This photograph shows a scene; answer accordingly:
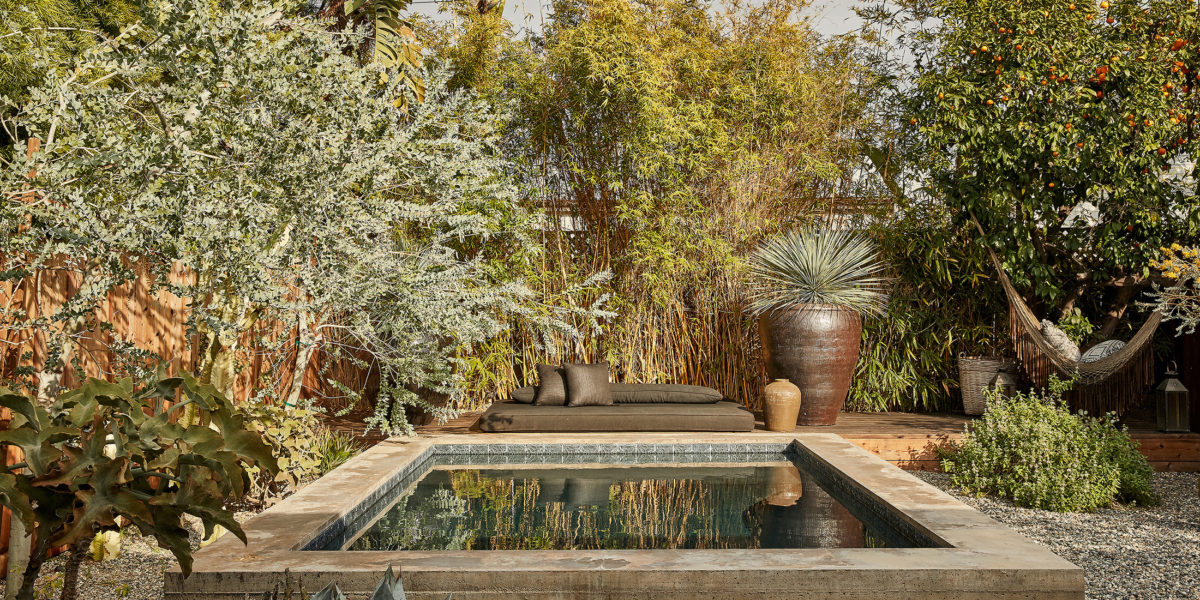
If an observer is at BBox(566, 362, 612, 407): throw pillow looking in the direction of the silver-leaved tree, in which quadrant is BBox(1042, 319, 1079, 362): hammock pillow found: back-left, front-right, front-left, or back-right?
back-left

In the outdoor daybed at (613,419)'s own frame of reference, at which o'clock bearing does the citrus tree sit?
The citrus tree is roughly at 9 o'clock from the outdoor daybed.

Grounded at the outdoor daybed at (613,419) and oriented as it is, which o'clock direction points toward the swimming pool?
The swimming pool is roughly at 12 o'clock from the outdoor daybed.

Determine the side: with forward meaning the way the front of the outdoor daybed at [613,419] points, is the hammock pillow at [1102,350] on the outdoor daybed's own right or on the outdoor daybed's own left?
on the outdoor daybed's own left

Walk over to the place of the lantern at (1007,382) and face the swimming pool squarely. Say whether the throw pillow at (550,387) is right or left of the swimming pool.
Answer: right

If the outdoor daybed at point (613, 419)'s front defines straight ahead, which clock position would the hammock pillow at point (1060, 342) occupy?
The hammock pillow is roughly at 9 o'clock from the outdoor daybed.

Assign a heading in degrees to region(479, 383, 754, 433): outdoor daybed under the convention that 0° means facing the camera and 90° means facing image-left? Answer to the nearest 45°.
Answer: approximately 0°

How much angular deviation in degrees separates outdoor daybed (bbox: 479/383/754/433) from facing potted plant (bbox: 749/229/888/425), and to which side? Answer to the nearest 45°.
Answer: approximately 90° to its left

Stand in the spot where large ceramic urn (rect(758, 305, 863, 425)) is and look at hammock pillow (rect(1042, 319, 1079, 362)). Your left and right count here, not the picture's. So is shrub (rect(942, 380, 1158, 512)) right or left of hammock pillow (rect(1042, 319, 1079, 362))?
right

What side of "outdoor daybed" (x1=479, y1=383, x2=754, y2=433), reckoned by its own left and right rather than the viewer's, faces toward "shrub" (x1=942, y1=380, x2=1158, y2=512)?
left
